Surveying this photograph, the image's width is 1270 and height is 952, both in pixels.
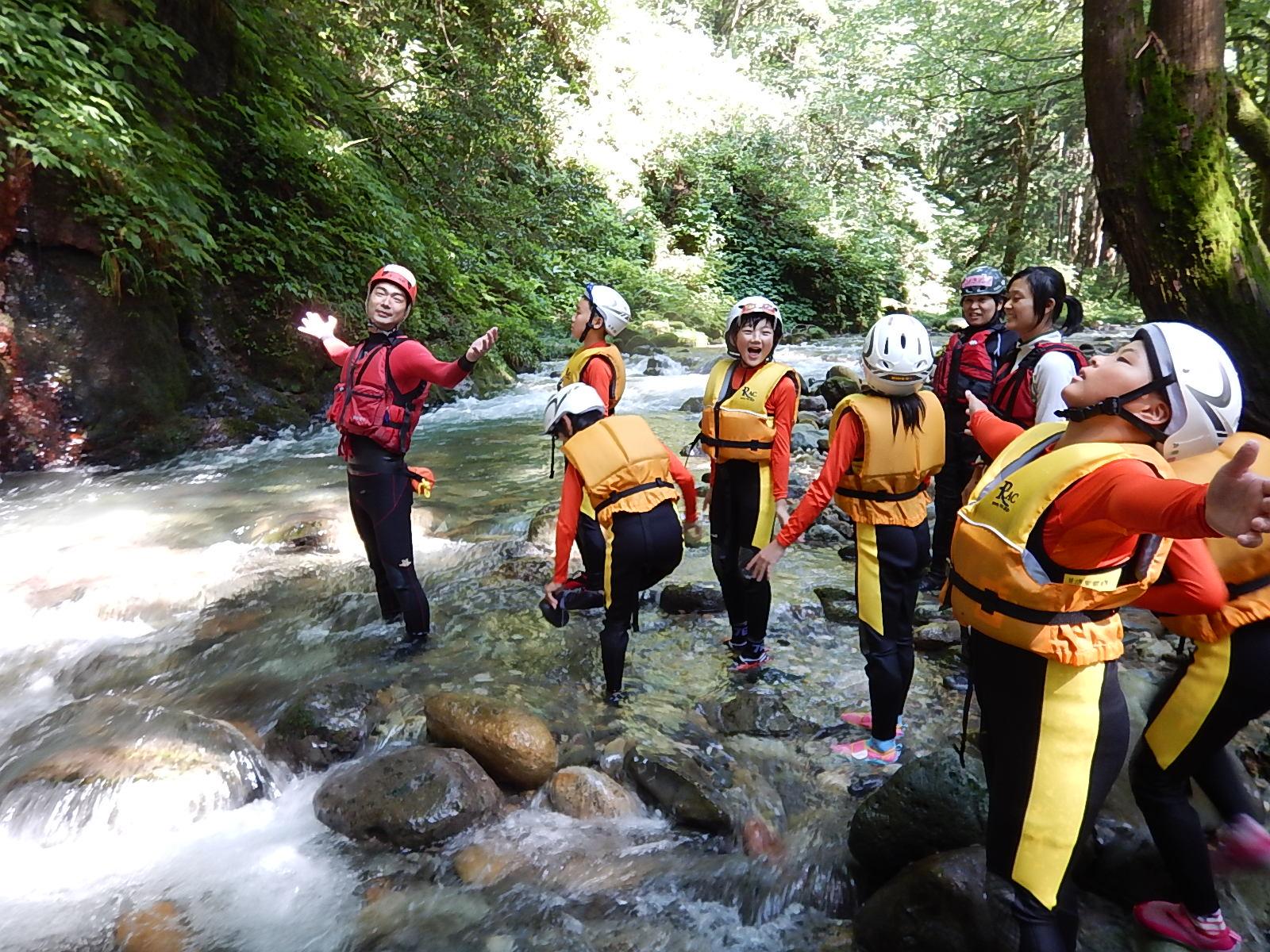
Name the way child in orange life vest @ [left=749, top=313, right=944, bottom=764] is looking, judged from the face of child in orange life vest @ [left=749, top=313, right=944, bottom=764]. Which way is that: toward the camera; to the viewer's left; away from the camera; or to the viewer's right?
away from the camera

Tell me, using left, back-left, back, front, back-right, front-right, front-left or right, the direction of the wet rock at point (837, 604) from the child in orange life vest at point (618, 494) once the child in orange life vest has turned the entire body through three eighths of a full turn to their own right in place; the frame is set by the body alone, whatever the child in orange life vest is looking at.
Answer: front-left

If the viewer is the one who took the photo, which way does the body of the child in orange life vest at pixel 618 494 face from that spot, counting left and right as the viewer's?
facing away from the viewer and to the left of the viewer

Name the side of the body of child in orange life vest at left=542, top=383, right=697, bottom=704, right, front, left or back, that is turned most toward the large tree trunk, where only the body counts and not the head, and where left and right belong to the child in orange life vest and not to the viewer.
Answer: right
